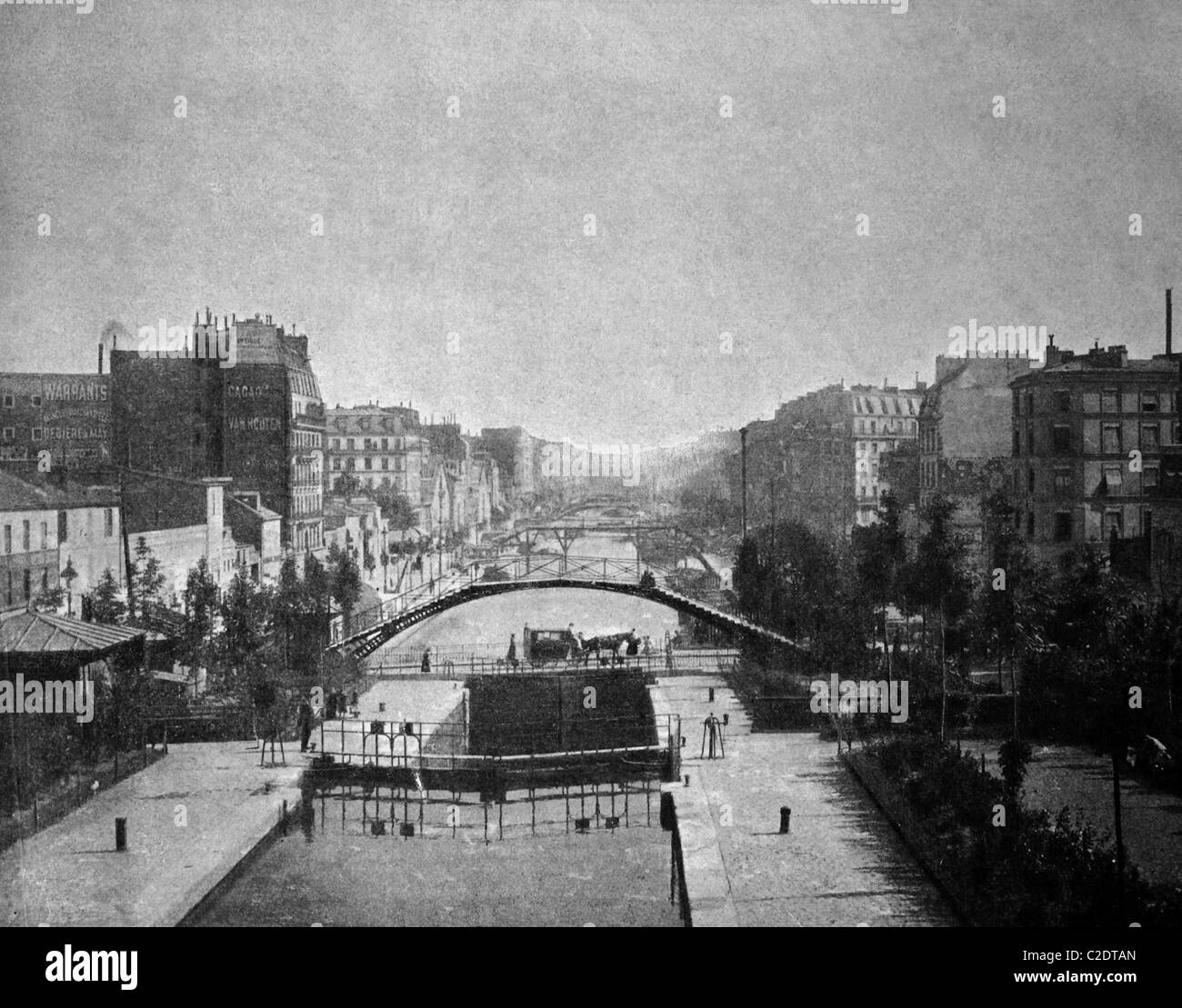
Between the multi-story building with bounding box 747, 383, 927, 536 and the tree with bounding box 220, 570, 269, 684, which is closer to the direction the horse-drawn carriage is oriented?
the multi-story building

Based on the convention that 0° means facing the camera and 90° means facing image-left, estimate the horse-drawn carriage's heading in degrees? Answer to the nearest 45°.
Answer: approximately 270°
